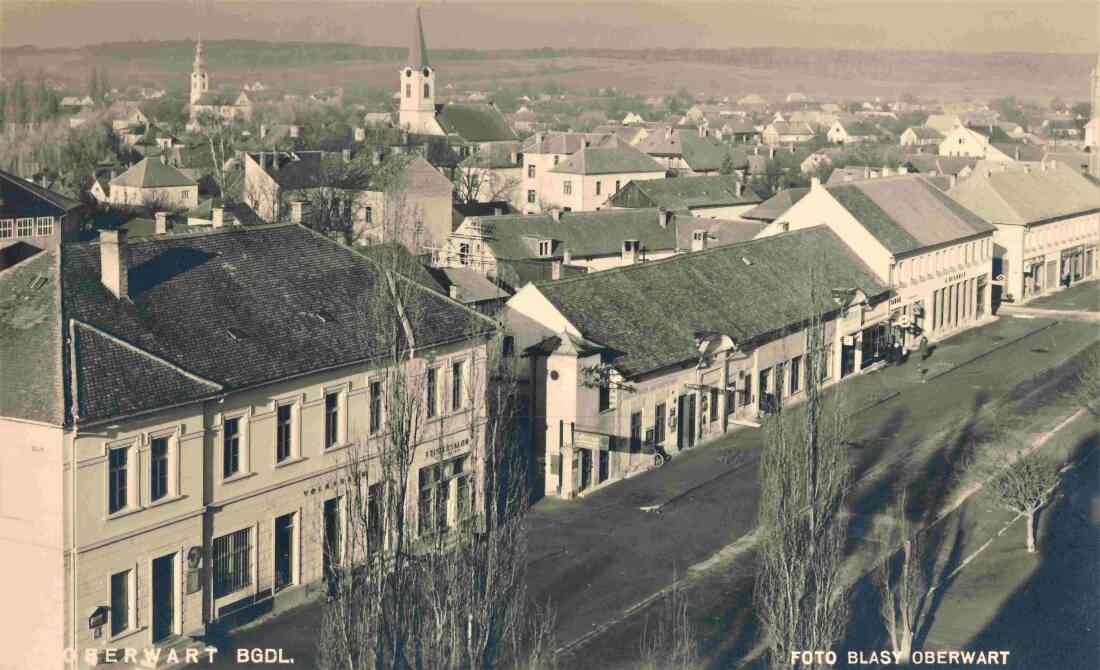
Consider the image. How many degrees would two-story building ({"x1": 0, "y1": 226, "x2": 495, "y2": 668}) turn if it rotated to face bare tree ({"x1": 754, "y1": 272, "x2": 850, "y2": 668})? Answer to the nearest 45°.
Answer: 0° — it already faces it

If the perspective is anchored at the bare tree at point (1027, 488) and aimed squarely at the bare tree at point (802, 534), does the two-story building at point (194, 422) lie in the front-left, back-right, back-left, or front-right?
front-right

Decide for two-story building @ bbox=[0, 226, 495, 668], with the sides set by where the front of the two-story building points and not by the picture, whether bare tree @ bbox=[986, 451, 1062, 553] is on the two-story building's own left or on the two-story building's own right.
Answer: on the two-story building's own left

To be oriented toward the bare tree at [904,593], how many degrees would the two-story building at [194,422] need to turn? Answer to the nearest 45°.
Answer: approximately 45° to its left

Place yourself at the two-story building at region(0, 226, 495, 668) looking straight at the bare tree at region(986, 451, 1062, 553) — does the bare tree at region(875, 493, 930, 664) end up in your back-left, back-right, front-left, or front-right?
front-right

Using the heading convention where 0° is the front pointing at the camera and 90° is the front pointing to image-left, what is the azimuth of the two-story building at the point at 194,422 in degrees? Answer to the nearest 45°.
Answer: approximately 315°

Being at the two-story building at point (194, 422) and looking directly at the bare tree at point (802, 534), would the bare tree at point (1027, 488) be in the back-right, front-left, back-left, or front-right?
front-left

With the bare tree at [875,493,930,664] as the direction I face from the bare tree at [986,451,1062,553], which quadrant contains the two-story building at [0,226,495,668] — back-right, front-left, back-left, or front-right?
front-right
